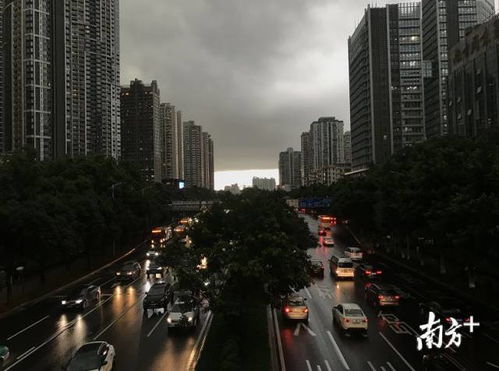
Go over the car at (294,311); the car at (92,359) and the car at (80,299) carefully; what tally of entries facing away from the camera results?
1

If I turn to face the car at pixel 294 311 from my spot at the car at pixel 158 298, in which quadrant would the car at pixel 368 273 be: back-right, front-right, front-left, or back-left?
front-left

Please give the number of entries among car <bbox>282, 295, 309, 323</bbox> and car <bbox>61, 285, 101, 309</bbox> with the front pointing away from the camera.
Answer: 1

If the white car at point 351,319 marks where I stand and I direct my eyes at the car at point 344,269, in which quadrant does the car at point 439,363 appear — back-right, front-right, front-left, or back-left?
back-right

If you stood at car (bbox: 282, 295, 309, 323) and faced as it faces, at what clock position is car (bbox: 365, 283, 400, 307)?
car (bbox: 365, 283, 400, 307) is roughly at 2 o'clock from car (bbox: 282, 295, 309, 323).

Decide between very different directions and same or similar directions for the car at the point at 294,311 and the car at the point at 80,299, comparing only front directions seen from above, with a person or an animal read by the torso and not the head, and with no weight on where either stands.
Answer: very different directions

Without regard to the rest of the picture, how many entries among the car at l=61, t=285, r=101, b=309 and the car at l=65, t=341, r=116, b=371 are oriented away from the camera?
0

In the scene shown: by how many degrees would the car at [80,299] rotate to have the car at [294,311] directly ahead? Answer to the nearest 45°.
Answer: approximately 90° to its left

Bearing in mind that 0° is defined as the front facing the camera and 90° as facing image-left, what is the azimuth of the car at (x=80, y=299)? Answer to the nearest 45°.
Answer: approximately 45°

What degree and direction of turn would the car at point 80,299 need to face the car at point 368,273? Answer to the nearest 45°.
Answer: approximately 135° to its left

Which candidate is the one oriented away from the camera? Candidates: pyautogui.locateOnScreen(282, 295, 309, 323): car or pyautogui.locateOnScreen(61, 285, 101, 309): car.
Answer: pyautogui.locateOnScreen(282, 295, 309, 323): car

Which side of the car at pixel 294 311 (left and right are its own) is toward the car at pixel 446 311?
right

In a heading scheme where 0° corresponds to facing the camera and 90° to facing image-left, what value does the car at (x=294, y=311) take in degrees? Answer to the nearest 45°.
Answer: approximately 180°

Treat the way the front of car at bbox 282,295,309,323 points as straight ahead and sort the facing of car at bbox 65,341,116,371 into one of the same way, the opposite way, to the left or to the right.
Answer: the opposite way
